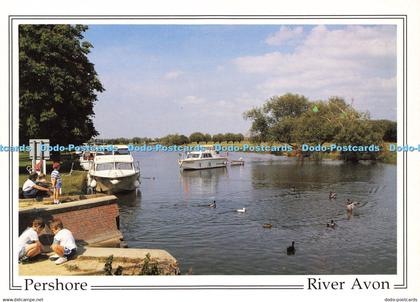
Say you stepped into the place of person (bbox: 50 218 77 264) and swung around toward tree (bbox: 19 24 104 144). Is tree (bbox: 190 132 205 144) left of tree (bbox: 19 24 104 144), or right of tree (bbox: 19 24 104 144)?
right

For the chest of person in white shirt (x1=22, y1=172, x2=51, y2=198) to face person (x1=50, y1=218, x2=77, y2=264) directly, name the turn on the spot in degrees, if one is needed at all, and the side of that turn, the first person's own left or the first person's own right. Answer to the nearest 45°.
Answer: approximately 90° to the first person's own right

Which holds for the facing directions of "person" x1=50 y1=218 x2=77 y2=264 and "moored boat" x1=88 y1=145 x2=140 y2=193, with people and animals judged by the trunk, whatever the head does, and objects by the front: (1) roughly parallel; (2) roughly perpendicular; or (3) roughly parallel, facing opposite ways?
roughly perpendicular

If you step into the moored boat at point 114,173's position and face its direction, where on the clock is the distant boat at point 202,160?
The distant boat is roughly at 7 o'clock from the moored boat.

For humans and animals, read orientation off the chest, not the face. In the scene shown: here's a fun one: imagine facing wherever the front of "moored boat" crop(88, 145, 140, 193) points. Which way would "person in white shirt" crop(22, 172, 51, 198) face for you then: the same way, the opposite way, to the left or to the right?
to the left

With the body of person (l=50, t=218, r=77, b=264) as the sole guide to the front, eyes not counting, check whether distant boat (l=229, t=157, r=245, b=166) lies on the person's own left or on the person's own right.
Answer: on the person's own right

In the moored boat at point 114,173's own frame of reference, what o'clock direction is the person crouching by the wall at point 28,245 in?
The person crouching by the wall is roughly at 12 o'clock from the moored boat.

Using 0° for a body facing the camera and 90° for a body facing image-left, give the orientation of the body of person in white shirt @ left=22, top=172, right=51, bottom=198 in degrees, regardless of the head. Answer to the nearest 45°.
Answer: approximately 270°
